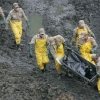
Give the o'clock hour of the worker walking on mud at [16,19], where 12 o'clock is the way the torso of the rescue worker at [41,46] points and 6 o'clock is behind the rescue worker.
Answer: The worker walking on mud is roughly at 5 o'clock from the rescue worker.

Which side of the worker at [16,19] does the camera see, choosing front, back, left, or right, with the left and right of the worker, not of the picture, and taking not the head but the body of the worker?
front

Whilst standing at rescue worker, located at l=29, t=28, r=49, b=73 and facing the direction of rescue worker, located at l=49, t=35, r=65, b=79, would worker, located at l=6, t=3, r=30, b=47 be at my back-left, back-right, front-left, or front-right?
back-left

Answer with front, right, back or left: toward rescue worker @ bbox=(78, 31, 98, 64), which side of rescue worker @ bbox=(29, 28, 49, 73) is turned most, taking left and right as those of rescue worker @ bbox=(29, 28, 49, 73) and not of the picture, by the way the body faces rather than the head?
left

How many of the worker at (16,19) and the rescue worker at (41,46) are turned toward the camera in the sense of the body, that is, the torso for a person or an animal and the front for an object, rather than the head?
2

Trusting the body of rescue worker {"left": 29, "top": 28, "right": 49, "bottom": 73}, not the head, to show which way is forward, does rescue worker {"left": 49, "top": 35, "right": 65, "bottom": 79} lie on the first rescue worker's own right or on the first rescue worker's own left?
on the first rescue worker's own left

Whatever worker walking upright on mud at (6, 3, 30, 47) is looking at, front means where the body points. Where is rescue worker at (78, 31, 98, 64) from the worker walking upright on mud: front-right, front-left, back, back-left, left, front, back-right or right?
front-left

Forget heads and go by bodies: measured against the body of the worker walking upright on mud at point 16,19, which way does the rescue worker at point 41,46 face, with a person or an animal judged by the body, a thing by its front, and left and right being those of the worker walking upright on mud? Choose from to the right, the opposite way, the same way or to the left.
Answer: the same way

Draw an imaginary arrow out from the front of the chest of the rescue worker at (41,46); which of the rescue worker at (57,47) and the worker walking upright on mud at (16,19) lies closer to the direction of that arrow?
the rescue worker
